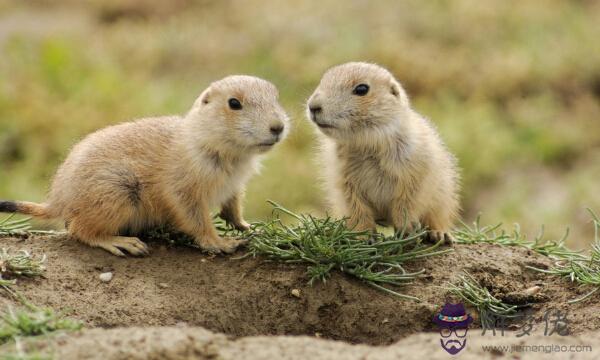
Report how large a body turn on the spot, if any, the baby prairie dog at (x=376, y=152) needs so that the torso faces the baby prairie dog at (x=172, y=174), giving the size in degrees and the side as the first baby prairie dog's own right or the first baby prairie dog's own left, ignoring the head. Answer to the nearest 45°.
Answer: approximately 45° to the first baby prairie dog's own right

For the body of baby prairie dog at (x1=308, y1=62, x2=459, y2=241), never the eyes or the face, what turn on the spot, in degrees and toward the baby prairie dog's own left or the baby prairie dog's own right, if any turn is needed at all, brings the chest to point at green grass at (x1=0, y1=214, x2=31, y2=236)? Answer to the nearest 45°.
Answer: approximately 45° to the baby prairie dog's own right

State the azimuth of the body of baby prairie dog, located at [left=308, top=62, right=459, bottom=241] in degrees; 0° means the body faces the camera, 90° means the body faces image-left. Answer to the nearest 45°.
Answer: approximately 45°

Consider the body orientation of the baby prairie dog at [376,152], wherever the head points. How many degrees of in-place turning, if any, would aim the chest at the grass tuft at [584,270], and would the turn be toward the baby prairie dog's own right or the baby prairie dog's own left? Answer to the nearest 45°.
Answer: approximately 135° to the baby prairie dog's own left

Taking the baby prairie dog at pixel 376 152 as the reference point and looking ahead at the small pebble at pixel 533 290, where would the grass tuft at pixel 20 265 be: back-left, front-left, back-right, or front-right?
back-right

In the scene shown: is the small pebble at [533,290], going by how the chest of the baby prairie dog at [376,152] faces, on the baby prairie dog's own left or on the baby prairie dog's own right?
on the baby prairie dog's own left

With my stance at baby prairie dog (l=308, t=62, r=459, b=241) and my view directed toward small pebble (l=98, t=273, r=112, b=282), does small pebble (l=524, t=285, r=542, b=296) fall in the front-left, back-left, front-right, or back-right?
back-left
